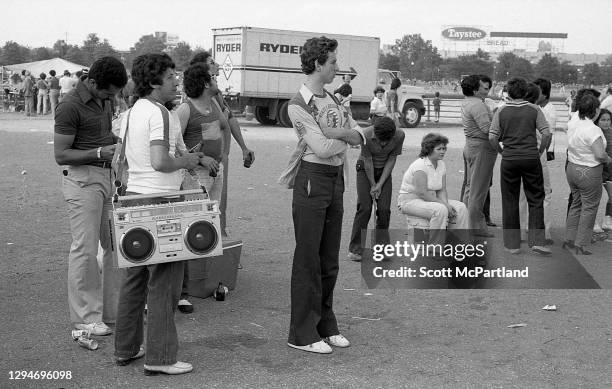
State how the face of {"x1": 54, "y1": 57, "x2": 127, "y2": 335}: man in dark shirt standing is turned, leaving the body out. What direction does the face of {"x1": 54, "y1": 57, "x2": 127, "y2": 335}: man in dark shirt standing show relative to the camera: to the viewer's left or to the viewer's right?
to the viewer's right

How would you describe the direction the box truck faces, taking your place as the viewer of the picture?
facing away from the viewer and to the right of the viewer

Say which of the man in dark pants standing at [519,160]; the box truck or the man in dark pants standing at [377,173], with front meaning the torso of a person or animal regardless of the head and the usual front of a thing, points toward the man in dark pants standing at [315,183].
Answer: the man in dark pants standing at [377,173]

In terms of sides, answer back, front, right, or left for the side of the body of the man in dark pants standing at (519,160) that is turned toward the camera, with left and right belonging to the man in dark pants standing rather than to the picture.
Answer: back

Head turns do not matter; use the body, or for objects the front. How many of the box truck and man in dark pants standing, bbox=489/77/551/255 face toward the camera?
0

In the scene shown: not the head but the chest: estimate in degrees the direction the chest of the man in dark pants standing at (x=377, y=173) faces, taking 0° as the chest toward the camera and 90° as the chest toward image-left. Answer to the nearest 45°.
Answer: approximately 0°

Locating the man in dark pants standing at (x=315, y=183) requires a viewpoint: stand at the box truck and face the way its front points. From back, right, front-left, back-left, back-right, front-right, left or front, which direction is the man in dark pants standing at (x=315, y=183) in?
back-right

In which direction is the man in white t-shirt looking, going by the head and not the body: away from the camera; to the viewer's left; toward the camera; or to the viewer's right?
to the viewer's right

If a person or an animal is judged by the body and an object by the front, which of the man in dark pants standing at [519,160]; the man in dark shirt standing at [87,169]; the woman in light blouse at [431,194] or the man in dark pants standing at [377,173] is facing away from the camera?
the man in dark pants standing at [519,160]

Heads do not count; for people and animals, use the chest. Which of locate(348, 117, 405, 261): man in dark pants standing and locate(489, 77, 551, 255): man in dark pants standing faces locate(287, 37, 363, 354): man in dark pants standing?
locate(348, 117, 405, 261): man in dark pants standing

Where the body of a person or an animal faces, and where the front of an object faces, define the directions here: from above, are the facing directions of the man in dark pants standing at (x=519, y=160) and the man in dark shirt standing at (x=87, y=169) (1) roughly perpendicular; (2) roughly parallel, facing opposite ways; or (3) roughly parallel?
roughly perpendicular

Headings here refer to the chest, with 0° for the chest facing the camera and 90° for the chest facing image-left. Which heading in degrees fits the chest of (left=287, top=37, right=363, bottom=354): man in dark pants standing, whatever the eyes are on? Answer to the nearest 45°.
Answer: approximately 315°

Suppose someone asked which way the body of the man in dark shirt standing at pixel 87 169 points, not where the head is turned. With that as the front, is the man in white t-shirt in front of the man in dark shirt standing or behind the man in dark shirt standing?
in front

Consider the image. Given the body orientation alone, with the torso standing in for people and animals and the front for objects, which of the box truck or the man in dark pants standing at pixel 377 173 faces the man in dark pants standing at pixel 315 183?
the man in dark pants standing at pixel 377 173
